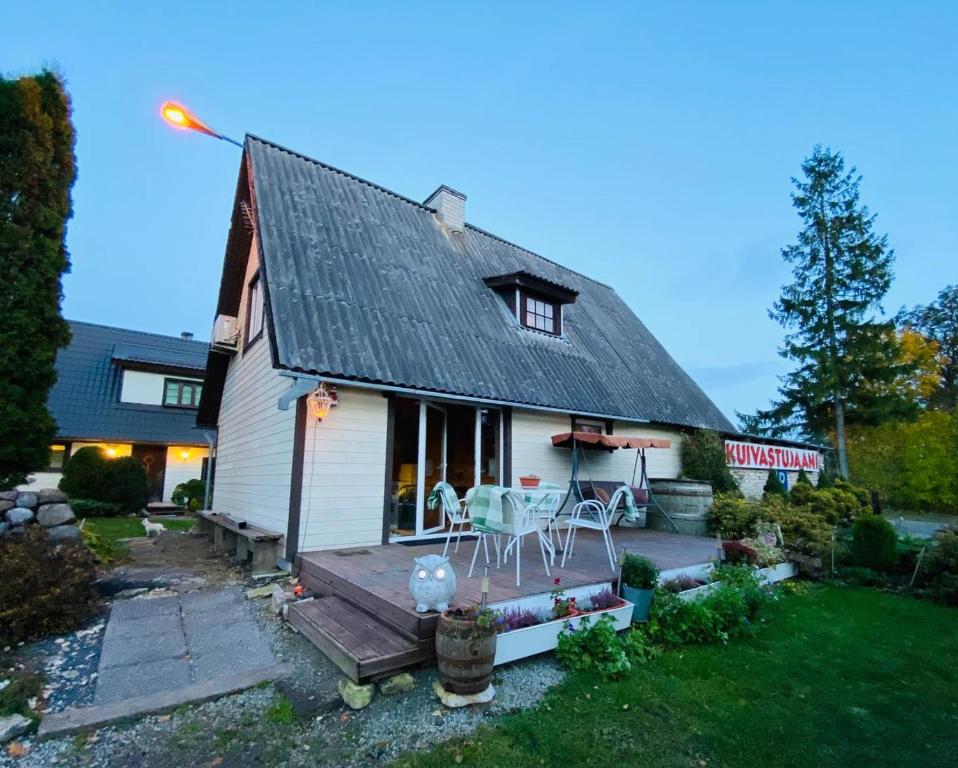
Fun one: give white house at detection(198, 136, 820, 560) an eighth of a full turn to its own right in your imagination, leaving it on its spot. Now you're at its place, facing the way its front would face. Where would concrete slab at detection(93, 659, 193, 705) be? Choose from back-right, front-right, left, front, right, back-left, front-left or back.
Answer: front

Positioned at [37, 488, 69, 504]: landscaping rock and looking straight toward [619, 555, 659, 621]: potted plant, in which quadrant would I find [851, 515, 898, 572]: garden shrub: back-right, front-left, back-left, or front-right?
front-left

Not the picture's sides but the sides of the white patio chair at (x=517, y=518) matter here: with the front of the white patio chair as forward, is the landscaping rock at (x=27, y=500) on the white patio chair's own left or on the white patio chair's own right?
on the white patio chair's own left

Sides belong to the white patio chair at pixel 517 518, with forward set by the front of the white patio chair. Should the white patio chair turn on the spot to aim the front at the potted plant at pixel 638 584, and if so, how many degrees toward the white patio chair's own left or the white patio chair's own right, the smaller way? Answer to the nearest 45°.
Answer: approximately 45° to the white patio chair's own right

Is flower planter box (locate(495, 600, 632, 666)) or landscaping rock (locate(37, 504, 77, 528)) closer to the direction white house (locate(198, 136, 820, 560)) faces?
the flower planter box

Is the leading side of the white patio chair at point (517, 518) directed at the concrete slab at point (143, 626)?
no

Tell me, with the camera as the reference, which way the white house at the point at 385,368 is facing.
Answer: facing the viewer and to the right of the viewer

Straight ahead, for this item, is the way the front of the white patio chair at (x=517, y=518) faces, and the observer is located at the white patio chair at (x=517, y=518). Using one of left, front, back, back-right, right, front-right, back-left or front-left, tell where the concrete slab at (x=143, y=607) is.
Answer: back-left

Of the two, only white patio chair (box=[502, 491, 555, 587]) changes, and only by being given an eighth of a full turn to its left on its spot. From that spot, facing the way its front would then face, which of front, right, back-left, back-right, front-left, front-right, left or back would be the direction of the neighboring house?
front-left

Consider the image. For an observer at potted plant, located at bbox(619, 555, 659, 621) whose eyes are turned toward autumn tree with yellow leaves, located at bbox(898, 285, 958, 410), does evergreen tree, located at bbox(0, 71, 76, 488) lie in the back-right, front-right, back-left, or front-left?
back-left

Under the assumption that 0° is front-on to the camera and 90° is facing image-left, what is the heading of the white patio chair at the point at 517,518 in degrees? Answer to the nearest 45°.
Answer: approximately 225°

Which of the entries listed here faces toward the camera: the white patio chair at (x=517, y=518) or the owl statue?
the owl statue

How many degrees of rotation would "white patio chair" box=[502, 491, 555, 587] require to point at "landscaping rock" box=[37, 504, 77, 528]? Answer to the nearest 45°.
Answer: approximately 135° to its left

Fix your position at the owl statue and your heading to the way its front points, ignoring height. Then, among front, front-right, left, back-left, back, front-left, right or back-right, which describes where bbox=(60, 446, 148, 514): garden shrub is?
back-right

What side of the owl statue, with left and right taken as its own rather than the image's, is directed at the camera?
front

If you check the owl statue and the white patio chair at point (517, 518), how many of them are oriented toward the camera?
1

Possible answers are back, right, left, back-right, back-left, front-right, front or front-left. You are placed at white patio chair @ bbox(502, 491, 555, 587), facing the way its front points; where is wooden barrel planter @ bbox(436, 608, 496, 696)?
back-right
